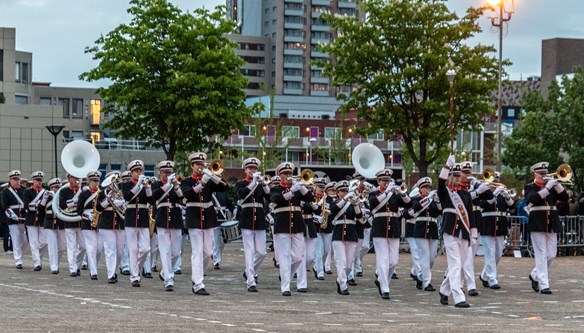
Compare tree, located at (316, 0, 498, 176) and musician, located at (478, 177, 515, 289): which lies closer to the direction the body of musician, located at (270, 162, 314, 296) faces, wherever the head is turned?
the musician

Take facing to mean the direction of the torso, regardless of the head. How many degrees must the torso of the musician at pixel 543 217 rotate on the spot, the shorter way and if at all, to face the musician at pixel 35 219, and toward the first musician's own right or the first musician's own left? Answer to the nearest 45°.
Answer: approximately 135° to the first musician's own right

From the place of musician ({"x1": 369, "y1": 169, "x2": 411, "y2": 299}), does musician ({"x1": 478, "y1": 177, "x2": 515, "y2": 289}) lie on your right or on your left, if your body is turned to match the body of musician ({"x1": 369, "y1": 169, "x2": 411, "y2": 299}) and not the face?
on your left
